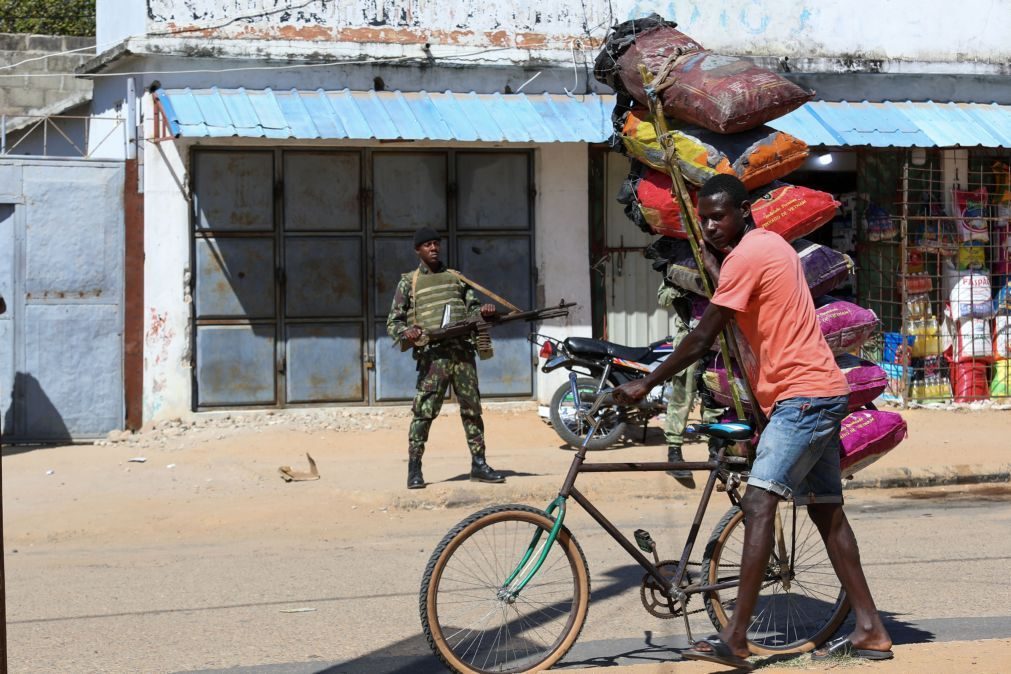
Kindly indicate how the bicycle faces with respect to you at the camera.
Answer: facing to the left of the viewer

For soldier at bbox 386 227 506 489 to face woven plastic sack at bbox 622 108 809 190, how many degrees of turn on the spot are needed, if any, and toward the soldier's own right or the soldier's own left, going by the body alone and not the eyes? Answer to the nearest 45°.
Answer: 0° — they already face it

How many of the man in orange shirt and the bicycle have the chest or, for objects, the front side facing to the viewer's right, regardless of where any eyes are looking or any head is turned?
0

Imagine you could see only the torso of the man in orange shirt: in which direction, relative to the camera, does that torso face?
to the viewer's left
